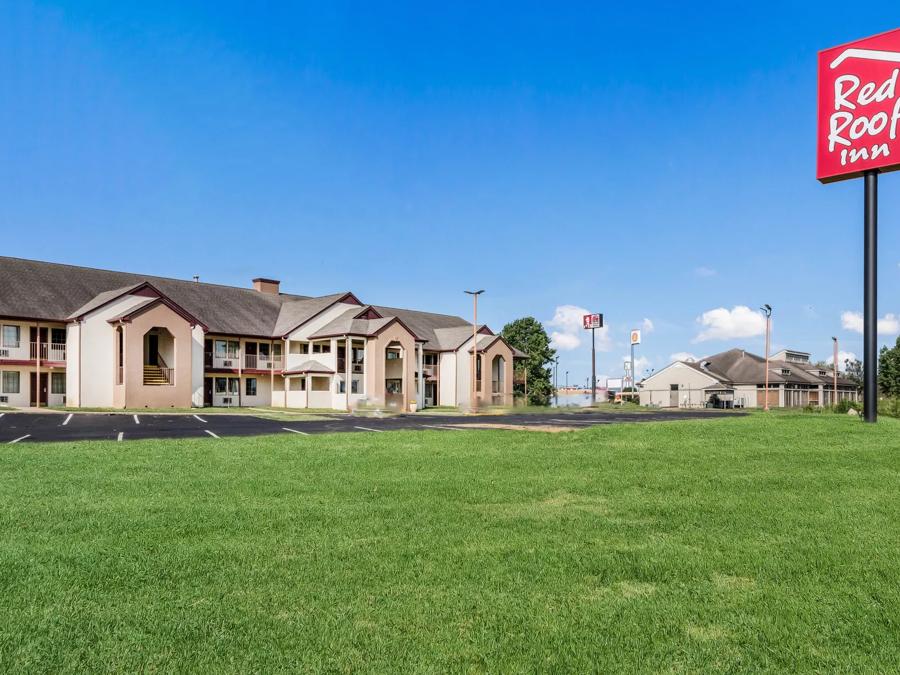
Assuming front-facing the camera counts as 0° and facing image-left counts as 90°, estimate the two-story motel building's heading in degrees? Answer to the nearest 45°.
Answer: approximately 315°

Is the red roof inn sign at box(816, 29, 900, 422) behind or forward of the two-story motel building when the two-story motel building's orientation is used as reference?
forward
